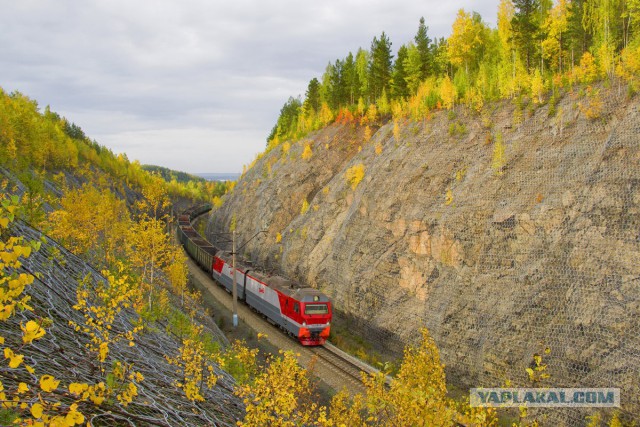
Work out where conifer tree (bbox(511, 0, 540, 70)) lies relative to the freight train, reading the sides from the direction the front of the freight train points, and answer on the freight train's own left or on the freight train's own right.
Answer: on the freight train's own left

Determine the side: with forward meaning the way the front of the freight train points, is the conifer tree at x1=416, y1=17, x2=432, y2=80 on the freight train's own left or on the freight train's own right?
on the freight train's own left

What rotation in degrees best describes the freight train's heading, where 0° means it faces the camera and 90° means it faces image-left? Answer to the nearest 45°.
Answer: approximately 315°

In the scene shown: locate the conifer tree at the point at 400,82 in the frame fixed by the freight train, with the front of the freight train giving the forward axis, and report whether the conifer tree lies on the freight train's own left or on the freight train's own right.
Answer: on the freight train's own left

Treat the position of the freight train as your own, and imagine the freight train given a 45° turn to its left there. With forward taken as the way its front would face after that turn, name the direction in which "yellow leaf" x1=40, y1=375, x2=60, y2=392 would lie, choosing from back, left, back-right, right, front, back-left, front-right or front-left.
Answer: right
